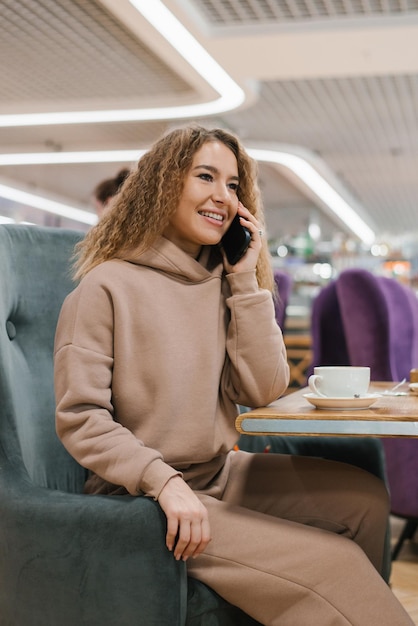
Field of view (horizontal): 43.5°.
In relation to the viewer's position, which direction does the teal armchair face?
facing the viewer and to the right of the viewer

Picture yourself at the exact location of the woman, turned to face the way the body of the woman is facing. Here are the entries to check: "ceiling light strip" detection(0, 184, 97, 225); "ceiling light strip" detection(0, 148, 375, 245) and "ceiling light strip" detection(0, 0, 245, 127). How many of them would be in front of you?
0

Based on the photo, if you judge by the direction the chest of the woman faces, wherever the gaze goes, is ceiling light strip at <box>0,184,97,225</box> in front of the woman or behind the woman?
behind

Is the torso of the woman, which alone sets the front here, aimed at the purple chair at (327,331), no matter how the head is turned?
no

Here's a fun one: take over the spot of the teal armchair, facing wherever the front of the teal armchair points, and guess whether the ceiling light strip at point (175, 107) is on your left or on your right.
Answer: on your left

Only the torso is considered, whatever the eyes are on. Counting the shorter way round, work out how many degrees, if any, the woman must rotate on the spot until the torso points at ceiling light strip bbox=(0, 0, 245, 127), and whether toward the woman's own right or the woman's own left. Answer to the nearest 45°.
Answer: approximately 135° to the woman's own left

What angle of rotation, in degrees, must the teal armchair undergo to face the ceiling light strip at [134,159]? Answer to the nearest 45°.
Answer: approximately 135° to its left

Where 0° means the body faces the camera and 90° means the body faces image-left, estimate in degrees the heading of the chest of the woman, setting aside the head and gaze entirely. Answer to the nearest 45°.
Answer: approximately 315°

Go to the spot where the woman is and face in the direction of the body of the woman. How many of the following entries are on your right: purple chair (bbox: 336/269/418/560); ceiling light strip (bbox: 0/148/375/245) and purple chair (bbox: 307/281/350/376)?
0

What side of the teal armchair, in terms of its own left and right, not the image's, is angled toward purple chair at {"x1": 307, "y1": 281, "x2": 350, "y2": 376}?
left

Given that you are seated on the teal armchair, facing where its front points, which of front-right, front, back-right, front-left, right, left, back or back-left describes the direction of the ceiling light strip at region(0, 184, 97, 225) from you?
back-left

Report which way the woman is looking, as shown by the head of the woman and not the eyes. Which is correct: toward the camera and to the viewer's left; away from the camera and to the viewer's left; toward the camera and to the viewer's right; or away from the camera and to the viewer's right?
toward the camera and to the viewer's right

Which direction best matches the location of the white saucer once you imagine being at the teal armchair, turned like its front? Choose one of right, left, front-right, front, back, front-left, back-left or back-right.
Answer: front-left
